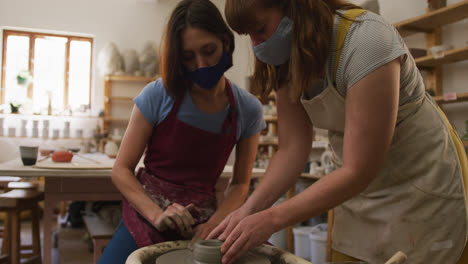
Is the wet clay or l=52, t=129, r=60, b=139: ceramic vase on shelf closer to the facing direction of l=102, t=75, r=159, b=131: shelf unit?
the wet clay

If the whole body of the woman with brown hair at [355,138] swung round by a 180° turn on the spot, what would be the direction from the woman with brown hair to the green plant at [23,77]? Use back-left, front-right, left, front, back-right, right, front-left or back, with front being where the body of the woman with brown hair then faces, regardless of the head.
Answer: left

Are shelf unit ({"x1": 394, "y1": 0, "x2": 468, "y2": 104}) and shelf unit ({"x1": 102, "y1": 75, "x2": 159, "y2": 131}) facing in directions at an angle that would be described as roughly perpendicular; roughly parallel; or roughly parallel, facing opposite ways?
roughly perpendicular

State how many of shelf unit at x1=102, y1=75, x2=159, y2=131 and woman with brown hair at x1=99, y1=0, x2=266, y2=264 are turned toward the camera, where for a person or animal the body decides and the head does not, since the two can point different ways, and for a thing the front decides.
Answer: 2

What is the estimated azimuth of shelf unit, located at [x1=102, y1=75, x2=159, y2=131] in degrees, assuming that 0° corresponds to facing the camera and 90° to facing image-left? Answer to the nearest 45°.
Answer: approximately 0°

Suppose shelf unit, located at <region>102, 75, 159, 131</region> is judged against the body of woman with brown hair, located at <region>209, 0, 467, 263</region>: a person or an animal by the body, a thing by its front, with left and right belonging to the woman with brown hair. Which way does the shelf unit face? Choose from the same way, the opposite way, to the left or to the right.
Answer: to the left

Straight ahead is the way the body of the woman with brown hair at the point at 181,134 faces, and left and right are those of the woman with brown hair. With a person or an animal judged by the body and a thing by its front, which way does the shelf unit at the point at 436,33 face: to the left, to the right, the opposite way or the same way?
to the right

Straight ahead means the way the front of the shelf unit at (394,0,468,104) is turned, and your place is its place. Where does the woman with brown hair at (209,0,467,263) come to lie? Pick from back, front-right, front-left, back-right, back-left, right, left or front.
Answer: front-left

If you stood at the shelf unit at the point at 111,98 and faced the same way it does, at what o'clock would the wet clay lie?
The wet clay is roughly at 12 o'clock from the shelf unit.

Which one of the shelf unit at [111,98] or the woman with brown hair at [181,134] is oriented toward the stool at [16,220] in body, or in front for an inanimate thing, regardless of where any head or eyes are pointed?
the shelf unit
